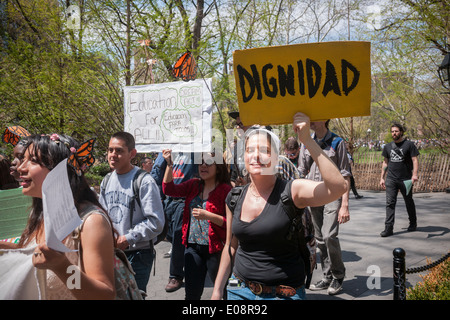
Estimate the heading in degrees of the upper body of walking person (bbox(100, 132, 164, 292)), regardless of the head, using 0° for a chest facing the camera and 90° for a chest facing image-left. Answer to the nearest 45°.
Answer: approximately 45°

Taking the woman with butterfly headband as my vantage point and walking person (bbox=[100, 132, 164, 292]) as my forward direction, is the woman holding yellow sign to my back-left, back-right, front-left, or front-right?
front-right

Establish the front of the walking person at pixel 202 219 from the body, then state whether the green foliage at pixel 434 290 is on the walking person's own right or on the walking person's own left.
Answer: on the walking person's own left

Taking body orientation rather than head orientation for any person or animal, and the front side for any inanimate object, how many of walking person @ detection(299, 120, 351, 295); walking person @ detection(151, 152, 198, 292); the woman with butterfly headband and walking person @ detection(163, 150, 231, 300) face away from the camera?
0

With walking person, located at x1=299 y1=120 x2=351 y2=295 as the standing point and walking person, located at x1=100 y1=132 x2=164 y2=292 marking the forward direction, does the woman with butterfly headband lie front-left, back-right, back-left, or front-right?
front-left

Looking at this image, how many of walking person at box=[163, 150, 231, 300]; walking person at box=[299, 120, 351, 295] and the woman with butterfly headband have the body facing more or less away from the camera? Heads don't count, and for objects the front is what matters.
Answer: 0

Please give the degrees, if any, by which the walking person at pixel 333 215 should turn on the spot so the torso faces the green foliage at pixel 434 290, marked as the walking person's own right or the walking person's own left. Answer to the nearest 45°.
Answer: approximately 90° to the walking person's own left

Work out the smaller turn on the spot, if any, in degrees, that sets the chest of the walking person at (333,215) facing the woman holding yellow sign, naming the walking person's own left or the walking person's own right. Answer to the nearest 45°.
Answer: approximately 45° to the walking person's own left

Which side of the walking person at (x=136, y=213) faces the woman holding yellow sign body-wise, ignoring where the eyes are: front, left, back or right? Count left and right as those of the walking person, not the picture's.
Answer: left

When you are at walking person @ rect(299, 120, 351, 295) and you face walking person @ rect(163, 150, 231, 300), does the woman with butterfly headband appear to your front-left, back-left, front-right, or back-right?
front-left

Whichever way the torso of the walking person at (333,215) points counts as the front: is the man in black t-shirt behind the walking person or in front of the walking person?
behind

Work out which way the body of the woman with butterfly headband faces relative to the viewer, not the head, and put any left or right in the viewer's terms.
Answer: facing to the left of the viewer
